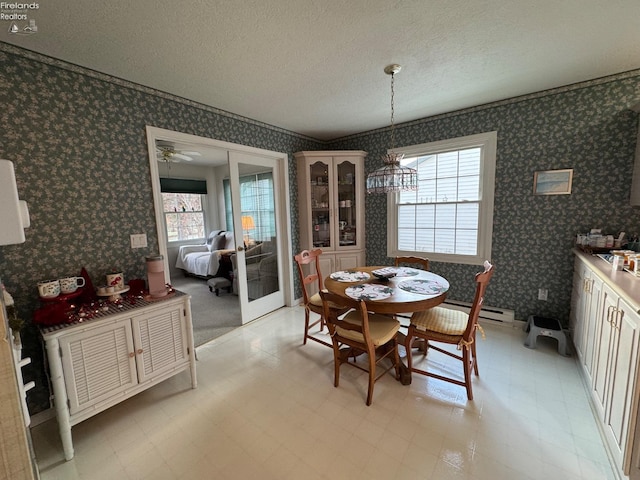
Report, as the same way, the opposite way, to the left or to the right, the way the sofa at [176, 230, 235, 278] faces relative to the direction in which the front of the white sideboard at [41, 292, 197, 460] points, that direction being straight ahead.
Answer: to the right

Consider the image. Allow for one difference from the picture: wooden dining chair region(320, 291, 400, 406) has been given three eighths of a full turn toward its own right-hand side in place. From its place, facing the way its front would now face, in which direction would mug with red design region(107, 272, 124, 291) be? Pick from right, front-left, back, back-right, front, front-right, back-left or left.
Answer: right

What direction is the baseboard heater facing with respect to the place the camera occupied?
facing the viewer and to the left of the viewer

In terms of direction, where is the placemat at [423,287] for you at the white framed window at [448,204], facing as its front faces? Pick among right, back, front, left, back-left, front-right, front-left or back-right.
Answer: front-left

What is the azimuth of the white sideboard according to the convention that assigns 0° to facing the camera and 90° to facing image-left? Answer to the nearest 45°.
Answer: approximately 315°

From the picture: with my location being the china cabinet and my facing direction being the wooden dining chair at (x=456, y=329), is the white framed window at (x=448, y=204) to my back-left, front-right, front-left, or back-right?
front-left

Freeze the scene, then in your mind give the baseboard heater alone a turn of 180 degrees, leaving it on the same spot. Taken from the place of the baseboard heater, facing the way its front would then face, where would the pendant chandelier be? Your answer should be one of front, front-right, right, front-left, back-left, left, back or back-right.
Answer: back

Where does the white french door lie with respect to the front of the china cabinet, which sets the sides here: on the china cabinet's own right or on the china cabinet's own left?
on the china cabinet's own right

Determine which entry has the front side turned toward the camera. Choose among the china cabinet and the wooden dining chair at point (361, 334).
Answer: the china cabinet

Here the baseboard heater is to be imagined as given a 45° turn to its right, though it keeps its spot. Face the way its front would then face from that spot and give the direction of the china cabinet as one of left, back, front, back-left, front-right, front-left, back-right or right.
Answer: front

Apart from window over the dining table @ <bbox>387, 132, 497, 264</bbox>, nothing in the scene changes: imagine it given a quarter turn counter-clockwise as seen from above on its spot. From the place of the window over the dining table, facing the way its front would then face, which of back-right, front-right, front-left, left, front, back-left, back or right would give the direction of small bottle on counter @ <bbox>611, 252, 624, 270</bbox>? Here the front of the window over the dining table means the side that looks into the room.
front

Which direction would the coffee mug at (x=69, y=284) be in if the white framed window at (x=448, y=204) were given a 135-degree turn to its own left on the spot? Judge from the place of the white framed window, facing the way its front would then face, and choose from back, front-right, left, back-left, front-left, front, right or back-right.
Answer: back-right

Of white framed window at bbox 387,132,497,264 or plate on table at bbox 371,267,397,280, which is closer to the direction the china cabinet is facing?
the plate on table

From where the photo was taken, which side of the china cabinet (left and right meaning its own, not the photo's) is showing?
front

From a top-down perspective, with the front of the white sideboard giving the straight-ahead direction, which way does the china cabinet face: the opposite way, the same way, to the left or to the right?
to the right

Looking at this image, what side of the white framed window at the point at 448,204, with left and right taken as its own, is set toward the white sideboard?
front
